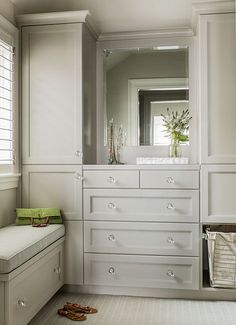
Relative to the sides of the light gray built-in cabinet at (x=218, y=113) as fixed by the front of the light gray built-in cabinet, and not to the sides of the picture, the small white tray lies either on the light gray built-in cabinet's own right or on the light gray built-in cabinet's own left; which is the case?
on the light gray built-in cabinet's own right

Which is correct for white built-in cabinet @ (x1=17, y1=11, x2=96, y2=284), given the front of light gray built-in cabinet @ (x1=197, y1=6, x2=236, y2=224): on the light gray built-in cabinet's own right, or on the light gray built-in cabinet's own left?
on the light gray built-in cabinet's own right

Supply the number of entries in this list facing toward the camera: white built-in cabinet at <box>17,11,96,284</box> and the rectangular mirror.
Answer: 2

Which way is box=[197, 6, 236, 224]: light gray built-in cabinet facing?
toward the camera

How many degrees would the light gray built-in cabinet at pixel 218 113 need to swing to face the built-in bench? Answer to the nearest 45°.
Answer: approximately 45° to its right

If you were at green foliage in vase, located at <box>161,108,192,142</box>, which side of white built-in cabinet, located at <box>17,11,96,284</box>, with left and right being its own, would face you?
left

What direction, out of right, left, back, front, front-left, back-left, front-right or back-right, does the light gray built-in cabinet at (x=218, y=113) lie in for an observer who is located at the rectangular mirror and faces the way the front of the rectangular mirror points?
front-left

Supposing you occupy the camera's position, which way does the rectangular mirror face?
facing the viewer

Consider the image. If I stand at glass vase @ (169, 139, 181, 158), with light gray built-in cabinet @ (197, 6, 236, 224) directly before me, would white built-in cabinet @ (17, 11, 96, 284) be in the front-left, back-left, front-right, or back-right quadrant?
back-right

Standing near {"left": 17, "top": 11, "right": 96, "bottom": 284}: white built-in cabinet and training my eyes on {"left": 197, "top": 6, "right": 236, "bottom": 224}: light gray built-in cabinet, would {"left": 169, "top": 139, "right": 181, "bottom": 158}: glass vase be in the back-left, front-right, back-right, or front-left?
front-left

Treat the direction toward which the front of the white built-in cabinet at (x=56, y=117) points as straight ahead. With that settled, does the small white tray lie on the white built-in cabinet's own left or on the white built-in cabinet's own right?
on the white built-in cabinet's own left

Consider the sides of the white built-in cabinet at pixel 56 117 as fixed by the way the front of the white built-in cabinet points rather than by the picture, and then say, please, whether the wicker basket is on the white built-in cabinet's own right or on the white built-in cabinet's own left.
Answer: on the white built-in cabinet's own left

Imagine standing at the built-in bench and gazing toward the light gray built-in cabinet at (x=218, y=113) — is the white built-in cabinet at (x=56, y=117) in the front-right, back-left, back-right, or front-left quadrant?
front-left
